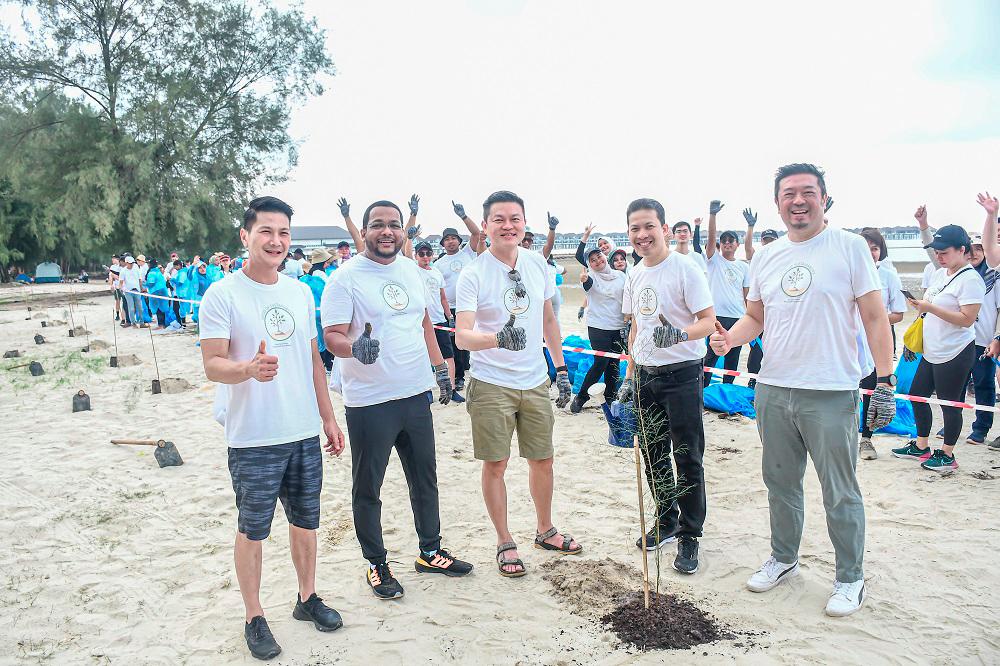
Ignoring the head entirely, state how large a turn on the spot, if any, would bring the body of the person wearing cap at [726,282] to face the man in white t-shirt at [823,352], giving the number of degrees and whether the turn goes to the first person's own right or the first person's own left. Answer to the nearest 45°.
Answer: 0° — they already face them

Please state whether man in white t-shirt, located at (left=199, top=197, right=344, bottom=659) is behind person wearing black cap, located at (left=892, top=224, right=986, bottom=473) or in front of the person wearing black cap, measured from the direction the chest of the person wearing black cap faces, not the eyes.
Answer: in front

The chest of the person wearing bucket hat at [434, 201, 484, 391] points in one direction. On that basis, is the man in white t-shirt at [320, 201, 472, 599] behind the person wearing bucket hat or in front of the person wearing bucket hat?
in front

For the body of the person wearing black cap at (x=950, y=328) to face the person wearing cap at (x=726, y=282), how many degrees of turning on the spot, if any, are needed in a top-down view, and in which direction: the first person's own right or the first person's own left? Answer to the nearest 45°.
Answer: approximately 90° to the first person's own right

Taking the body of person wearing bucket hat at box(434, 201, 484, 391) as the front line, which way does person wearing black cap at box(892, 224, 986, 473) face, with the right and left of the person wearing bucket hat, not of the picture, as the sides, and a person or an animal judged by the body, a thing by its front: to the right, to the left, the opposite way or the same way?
to the right

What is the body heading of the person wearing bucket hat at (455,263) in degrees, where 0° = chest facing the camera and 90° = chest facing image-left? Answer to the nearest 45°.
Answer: approximately 0°

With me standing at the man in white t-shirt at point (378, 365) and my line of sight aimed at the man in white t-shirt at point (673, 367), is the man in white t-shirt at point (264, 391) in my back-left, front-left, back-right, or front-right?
back-right

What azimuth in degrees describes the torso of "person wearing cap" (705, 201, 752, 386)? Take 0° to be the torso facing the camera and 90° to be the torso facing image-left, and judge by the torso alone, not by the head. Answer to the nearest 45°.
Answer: approximately 0°

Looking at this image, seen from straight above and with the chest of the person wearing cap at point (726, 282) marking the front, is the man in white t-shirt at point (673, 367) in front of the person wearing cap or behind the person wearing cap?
in front
